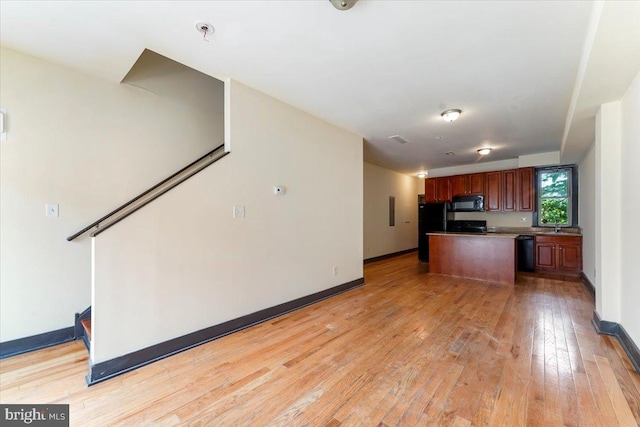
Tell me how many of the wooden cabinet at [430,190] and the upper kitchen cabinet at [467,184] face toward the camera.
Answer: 2

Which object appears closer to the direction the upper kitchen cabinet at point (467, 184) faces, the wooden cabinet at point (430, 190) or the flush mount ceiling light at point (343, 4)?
the flush mount ceiling light

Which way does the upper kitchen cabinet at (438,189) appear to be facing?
toward the camera

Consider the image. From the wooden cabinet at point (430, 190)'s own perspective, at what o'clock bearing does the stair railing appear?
The stair railing is roughly at 1 o'clock from the wooden cabinet.

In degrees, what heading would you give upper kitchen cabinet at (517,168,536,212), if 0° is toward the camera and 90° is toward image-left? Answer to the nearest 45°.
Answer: approximately 0°

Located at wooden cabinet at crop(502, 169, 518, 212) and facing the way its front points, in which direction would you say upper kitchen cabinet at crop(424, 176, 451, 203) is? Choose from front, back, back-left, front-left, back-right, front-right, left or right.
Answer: right

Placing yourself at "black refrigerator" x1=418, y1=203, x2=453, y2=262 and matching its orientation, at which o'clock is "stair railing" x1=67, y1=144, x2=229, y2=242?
The stair railing is roughly at 1 o'clock from the black refrigerator.

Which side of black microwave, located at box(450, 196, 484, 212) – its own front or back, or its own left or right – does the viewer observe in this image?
front

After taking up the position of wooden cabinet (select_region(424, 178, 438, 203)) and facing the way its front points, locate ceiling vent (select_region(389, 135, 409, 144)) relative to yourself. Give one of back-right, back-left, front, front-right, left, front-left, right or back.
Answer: front

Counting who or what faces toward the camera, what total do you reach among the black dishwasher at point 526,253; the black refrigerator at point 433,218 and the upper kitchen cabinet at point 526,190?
3

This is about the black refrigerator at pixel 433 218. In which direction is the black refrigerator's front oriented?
toward the camera
